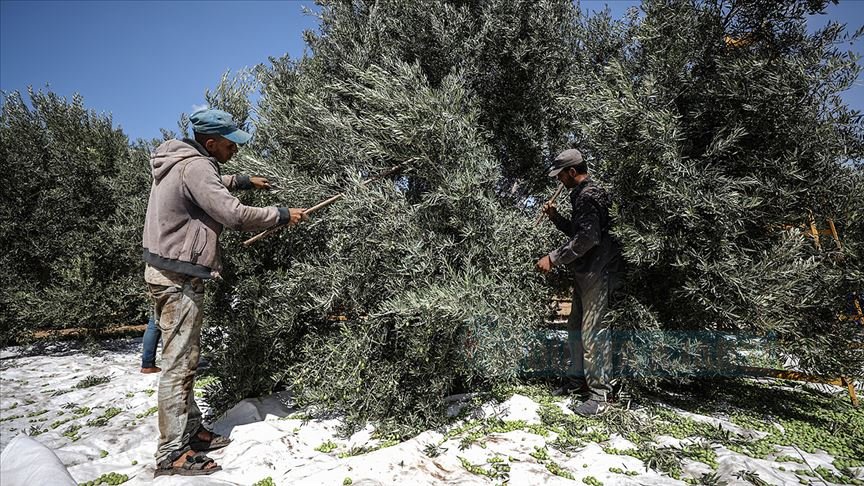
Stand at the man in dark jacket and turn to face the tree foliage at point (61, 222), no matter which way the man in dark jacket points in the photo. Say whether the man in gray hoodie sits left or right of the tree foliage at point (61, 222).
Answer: left

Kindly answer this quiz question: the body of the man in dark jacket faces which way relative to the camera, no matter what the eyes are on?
to the viewer's left

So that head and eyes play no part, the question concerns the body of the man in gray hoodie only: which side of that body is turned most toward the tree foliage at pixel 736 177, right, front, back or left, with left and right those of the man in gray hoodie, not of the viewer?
front

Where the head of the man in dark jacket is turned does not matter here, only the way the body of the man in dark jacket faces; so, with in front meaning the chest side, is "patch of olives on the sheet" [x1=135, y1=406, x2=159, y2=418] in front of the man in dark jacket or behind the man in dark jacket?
in front

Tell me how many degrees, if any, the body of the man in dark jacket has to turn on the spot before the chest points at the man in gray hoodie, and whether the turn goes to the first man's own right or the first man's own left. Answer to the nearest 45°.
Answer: approximately 45° to the first man's own left

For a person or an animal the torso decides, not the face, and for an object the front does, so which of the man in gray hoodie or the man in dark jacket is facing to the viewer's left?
the man in dark jacket

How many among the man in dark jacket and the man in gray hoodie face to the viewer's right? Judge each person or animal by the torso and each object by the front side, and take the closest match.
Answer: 1

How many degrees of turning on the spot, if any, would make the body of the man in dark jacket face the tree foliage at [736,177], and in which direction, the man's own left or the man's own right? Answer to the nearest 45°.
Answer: approximately 180°

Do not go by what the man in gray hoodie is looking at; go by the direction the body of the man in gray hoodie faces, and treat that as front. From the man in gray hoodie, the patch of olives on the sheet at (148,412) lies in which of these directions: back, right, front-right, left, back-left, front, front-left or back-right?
left

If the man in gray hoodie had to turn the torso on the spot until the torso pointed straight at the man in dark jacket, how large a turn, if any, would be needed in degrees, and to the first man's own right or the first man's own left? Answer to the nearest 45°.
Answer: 0° — they already face them

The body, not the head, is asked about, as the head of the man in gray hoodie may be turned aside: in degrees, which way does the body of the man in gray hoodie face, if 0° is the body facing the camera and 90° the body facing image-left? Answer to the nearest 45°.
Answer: approximately 270°

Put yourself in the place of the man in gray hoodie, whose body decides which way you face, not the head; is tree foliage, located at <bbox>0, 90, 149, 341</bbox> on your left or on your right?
on your left

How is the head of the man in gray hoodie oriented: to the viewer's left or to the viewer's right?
to the viewer's right
